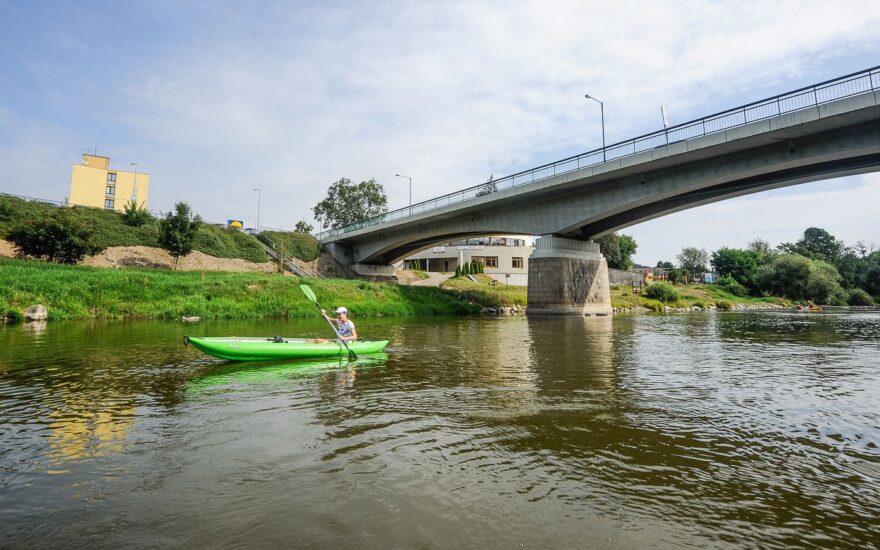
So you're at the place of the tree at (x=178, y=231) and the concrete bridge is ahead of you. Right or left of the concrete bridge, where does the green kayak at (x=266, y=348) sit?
right

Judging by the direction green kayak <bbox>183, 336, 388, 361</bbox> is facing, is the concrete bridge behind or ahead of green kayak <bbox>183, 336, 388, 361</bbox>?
behind

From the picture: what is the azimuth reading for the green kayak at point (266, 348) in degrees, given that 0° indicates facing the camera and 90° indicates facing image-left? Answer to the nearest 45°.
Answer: approximately 90°

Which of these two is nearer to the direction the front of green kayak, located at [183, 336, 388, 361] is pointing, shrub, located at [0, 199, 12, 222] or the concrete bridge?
the shrub

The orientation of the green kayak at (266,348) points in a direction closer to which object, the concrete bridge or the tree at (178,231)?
the tree

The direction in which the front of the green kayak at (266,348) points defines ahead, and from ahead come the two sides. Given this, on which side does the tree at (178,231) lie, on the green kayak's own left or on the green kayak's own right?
on the green kayak's own right

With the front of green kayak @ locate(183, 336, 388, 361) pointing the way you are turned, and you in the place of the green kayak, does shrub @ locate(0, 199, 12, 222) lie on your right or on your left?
on your right

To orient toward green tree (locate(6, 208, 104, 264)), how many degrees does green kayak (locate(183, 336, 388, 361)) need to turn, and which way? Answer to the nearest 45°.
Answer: approximately 45° to its right
